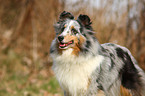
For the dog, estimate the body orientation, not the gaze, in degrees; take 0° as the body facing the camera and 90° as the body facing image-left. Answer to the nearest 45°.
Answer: approximately 45°
